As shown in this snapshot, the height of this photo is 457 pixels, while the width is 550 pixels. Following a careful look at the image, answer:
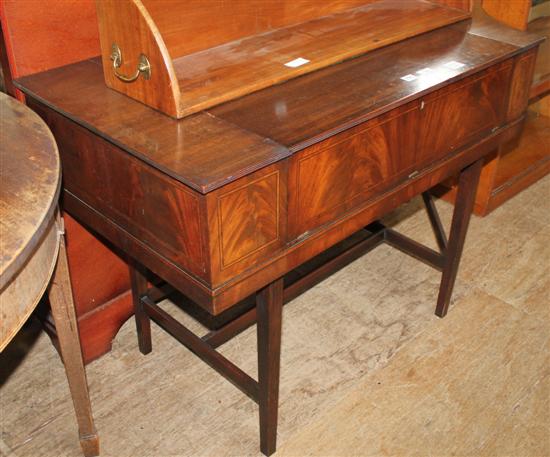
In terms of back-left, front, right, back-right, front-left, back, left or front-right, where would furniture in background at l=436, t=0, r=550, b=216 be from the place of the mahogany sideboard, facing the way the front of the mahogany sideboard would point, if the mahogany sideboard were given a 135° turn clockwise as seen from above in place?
back-right

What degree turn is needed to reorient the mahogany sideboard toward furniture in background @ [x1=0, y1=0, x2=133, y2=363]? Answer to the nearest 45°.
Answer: approximately 180°

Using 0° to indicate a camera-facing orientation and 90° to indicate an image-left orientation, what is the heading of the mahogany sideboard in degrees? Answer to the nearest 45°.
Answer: approximately 315°
